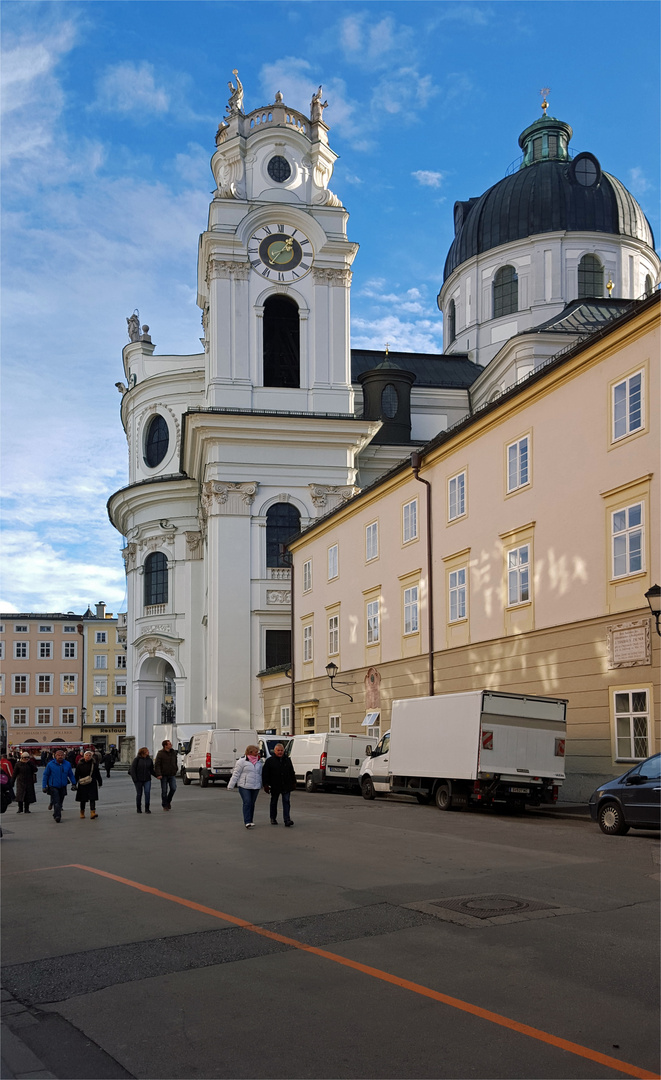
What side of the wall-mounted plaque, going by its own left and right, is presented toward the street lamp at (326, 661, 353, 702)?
right

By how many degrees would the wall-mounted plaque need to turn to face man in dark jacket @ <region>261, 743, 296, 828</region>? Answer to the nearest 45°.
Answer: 0° — it already faces them

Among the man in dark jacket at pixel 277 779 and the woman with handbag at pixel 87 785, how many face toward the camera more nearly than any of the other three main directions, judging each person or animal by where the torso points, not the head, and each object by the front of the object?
2
